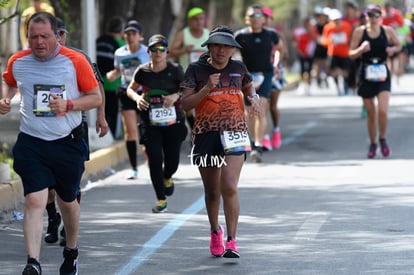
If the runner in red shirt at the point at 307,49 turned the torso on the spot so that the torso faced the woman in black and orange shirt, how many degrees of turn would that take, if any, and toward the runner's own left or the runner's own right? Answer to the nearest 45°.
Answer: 0° — they already face them

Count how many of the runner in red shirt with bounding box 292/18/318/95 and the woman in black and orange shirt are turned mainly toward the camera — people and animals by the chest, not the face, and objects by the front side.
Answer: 2

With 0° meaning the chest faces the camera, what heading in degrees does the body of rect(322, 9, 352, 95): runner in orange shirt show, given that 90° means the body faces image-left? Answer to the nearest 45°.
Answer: approximately 0°

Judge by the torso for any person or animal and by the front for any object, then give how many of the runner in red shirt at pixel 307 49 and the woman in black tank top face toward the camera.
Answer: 2

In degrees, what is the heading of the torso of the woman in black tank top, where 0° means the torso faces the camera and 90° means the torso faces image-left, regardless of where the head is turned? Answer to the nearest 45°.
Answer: approximately 0°
